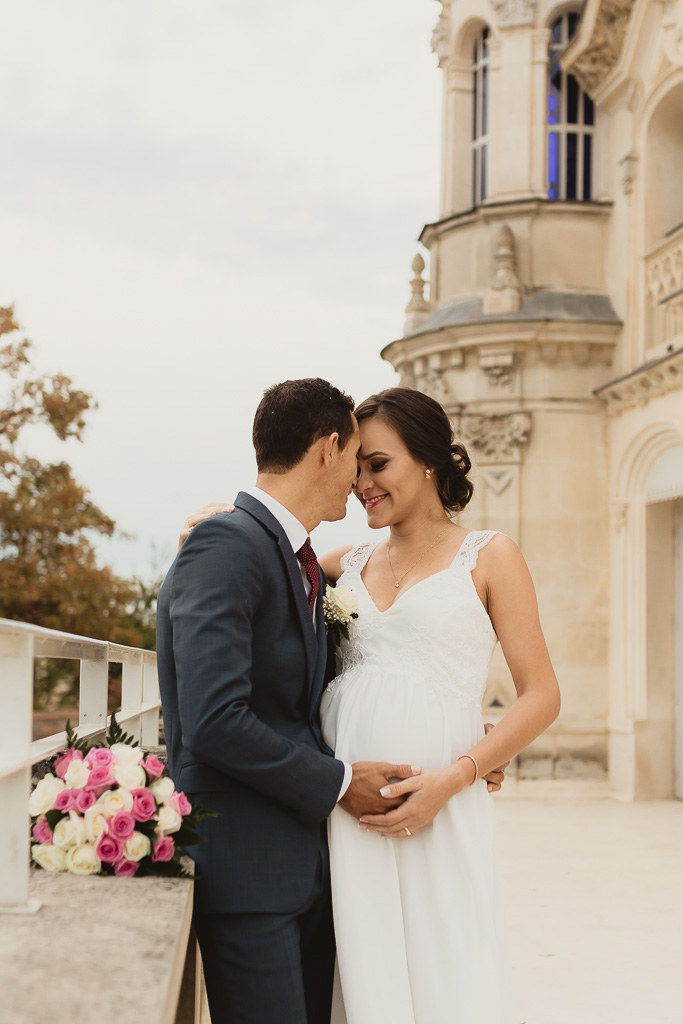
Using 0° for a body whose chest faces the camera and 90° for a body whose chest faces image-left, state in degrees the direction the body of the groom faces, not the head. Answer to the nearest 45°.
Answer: approximately 270°

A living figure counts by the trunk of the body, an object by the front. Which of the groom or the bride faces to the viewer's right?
the groom

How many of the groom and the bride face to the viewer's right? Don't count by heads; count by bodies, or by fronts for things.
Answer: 1

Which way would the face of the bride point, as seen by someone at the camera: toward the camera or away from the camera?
toward the camera
